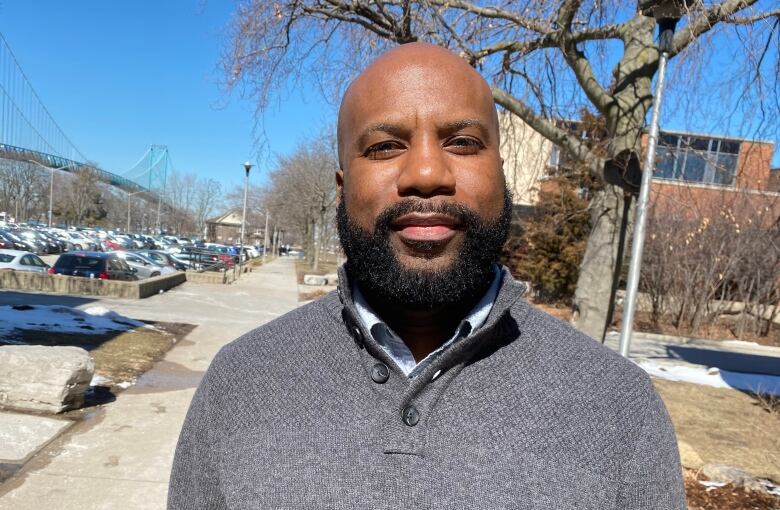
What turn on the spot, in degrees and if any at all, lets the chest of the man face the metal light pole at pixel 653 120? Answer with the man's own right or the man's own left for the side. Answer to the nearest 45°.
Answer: approximately 135° to the man's own left

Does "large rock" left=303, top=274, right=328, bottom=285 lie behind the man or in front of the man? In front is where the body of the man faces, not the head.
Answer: behind

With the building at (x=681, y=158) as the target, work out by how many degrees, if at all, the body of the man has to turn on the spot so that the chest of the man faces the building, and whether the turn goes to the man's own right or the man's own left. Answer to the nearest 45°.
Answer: approximately 135° to the man's own left

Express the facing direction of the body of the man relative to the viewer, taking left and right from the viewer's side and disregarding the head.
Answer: facing the viewer

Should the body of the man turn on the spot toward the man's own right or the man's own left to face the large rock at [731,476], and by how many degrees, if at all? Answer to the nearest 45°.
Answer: approximately 135° to the man's own left
